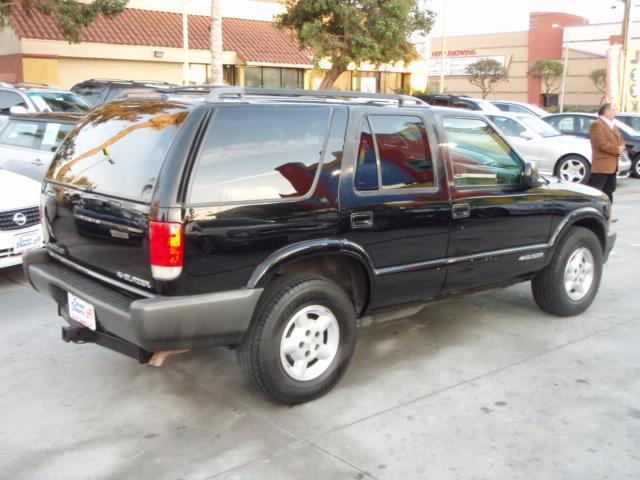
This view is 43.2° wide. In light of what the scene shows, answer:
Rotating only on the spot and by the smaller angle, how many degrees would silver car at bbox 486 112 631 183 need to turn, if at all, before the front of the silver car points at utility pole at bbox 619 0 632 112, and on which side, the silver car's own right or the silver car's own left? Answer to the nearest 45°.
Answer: approximately 135° to the silver car's own left

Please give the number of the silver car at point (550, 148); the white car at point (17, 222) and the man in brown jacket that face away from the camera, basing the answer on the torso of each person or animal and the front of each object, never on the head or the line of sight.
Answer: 0

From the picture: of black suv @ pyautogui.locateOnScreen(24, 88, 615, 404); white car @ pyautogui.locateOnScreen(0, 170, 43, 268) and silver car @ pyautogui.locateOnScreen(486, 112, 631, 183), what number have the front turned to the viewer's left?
0

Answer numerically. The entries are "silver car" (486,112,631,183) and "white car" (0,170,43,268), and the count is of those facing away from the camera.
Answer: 0

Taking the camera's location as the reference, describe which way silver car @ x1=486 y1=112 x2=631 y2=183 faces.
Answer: facing the viewer and to the right of the viewer

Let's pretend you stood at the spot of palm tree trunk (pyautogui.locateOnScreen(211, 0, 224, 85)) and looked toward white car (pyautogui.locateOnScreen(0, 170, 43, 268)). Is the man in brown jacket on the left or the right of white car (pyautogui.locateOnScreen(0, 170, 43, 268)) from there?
left

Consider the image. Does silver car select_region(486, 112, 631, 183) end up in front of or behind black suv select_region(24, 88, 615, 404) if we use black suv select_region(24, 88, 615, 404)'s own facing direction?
in front

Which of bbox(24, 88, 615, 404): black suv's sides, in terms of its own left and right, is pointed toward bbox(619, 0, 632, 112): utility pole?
front
